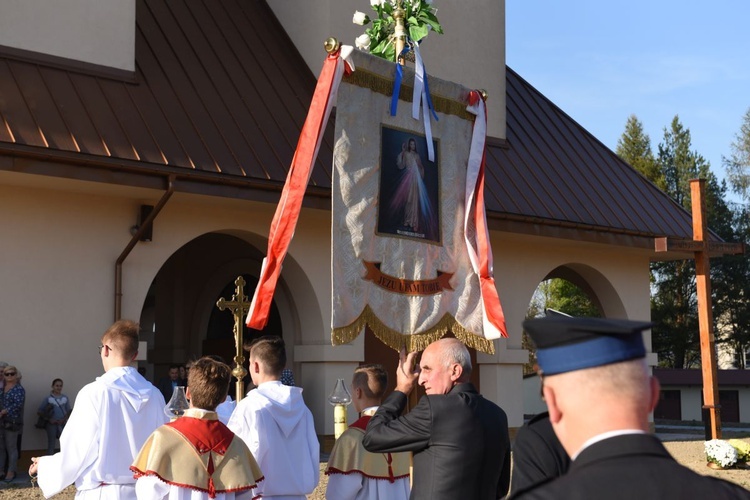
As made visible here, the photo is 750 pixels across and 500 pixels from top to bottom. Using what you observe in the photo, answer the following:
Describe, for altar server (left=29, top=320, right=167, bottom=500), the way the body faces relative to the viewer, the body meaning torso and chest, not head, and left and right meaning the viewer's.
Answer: facing away from the viewer and to the left of the viewer

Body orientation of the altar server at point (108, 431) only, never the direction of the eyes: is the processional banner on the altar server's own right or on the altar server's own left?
on the altar server's own right

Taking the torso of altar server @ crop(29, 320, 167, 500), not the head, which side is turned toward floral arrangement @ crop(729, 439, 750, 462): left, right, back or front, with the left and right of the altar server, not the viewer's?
right

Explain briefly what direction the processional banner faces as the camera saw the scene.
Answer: facing the viewer

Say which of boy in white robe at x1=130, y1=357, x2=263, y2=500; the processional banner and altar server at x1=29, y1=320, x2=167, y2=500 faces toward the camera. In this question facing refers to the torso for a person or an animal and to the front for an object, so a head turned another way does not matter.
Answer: the processional banner

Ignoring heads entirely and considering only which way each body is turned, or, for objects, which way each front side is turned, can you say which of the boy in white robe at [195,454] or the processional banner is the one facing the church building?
the boy in white robe

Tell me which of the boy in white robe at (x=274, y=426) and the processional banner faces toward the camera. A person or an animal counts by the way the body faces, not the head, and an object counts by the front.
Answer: the processional banner

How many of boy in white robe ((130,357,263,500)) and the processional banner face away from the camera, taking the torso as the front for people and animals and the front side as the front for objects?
1

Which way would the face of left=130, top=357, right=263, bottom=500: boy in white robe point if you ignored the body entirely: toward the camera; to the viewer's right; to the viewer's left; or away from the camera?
away from the camera

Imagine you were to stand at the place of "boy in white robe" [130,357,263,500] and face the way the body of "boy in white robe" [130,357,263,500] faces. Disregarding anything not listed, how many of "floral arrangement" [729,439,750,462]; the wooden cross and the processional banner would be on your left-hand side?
0

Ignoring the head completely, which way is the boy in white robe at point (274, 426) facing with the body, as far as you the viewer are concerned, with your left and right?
facing away from the viewer and to the left of the viewer

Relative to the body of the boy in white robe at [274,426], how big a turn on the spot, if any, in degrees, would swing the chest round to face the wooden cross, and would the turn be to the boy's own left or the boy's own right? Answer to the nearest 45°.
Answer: approximately 90° to the boy's own right

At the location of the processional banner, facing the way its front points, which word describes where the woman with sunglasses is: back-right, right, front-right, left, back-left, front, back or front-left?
back-right

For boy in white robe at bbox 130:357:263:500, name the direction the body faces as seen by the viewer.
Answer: away from the camera

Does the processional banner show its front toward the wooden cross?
no

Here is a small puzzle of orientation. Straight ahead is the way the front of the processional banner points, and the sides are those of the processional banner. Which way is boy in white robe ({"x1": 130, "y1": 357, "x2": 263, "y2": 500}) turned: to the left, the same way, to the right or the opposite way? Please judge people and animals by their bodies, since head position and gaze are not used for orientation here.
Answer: the opposite way

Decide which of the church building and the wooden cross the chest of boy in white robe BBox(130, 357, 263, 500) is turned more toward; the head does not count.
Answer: the church building
